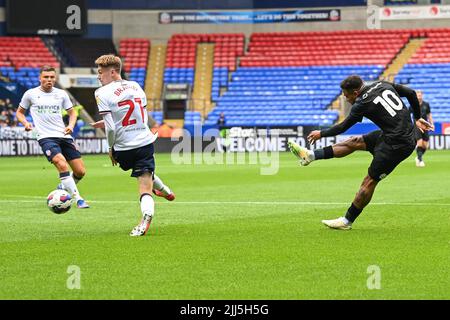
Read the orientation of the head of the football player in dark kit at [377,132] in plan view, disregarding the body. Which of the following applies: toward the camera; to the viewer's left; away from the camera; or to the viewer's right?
to the viewer's left

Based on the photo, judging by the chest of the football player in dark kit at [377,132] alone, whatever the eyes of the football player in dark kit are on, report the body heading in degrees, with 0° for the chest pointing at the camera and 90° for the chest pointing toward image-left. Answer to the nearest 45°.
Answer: approximately 135°

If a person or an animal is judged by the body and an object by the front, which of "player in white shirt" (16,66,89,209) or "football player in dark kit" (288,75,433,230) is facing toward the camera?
the player in white shirt

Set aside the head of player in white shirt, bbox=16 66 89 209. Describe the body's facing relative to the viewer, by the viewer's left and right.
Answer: facing the viewer

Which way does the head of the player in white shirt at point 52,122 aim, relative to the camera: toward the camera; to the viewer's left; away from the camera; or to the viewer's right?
toward the camera

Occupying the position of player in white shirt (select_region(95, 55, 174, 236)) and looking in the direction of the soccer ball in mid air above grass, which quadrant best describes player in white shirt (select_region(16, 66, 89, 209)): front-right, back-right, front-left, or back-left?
front-right

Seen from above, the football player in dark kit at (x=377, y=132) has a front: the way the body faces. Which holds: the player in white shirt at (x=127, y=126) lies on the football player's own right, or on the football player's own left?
on the football player's own left

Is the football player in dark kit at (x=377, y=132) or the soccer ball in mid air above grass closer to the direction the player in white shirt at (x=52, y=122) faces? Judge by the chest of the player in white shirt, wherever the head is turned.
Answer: the soccer ball in mid air above grass

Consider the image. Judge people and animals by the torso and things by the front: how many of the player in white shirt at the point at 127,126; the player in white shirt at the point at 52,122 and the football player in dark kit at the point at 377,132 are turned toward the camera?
1

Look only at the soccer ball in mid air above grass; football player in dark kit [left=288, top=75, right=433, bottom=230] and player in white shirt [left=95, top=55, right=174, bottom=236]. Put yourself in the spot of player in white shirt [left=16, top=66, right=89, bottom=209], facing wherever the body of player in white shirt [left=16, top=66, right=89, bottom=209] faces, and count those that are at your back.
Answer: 0

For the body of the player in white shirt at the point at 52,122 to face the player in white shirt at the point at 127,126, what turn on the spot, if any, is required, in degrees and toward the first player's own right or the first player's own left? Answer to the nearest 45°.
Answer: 0° — they already face them

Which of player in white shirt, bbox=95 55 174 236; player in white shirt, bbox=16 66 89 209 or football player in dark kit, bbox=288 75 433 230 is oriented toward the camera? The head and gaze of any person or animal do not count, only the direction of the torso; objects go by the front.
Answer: player in white shirt, bbox=16 66 89 209

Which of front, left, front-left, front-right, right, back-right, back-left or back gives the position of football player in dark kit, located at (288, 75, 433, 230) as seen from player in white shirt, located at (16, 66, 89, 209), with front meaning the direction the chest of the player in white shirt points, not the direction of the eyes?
front-left
